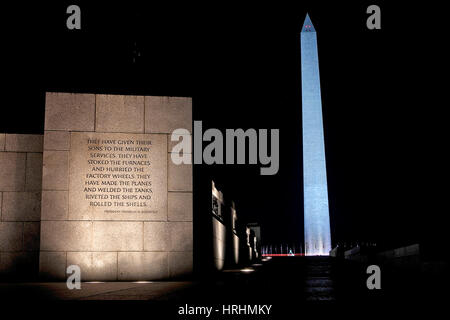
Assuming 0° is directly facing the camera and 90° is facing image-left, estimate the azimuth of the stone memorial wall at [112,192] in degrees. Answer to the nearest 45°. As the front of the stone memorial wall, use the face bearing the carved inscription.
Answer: approximately 0°

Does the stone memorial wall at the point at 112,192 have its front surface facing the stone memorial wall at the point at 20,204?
no
